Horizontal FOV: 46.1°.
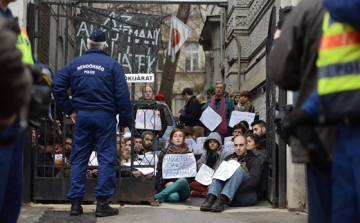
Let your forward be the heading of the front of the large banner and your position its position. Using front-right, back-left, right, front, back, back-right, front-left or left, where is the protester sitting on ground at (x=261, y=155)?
left

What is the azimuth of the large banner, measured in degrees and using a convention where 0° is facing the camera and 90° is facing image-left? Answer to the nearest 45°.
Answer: approximately 0°

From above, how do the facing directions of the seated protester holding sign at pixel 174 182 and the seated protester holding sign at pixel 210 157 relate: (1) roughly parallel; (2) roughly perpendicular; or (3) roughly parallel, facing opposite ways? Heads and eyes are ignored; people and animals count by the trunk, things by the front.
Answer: roughly parallel

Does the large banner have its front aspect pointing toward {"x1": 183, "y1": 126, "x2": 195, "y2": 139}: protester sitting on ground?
no

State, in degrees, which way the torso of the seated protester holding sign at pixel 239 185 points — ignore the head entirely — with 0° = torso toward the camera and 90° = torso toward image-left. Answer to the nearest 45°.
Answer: approximately 45°

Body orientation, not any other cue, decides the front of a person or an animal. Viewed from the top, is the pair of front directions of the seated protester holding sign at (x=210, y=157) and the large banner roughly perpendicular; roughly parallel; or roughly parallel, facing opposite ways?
roughly parallel

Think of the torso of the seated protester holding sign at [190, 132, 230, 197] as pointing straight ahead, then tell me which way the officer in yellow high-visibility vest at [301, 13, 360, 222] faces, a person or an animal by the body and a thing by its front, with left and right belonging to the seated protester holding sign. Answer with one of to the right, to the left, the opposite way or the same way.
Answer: the opposite way

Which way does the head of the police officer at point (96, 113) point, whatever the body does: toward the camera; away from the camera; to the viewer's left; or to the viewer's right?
away from the camera

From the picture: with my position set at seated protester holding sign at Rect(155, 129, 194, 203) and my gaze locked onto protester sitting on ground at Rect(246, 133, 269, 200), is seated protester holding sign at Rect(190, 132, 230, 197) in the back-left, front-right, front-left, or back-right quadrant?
front-left

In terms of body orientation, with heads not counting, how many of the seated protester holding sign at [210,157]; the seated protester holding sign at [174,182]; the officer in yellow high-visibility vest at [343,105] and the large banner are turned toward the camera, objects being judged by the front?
3

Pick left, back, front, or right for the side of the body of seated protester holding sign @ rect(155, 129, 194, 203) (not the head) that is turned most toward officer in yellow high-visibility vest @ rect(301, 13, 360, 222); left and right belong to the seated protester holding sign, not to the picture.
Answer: front

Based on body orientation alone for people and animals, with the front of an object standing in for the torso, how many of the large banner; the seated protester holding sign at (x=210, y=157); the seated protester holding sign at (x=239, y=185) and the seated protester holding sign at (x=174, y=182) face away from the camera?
0

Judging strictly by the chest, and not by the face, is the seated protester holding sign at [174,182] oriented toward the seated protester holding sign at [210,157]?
no

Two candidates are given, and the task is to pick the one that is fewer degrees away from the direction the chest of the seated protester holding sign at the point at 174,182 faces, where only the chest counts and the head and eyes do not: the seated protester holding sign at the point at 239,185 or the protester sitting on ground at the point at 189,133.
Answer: the seated protester holding sign

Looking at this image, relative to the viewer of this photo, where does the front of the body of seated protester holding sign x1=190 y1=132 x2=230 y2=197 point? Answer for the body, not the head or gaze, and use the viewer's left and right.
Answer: facing the viewer

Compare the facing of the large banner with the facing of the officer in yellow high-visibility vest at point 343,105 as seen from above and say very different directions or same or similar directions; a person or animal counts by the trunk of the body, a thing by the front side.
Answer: very different directions

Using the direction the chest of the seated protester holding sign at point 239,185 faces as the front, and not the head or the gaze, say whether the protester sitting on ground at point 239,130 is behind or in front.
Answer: behind
